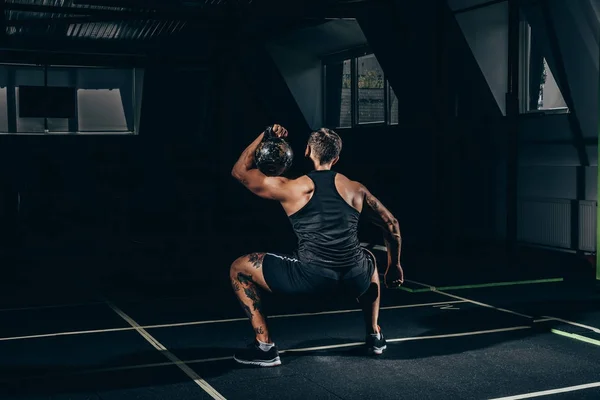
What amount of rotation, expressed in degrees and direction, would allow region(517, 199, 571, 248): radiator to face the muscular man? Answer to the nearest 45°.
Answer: approximately 45° to its left

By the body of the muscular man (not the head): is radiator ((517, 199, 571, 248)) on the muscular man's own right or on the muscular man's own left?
on the muscular man's own right

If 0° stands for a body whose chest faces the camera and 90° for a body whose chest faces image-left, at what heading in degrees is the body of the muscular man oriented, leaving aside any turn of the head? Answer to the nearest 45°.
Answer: approximately 135°

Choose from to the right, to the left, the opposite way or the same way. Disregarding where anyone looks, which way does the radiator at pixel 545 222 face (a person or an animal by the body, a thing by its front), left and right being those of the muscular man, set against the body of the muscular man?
to the left

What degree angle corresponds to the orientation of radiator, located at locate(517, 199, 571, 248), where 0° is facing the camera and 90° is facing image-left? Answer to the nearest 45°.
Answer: approximately 45°

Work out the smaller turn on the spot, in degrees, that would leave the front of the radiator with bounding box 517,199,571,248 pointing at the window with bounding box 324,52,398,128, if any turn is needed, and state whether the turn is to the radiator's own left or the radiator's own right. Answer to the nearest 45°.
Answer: approximately 90° to the radiator's own right
